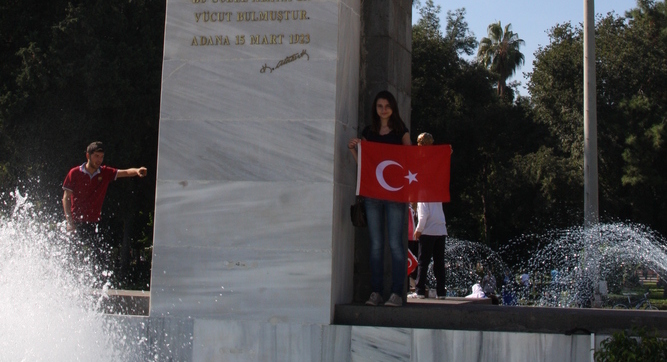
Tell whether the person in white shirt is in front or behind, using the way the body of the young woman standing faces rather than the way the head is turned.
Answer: behind

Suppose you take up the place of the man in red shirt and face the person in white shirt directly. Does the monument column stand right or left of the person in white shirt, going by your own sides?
right

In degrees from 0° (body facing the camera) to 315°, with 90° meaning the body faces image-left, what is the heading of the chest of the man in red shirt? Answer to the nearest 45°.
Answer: approximately 315°

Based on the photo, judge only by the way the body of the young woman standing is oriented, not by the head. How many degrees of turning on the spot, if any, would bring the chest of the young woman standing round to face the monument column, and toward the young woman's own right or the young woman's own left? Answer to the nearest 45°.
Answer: approximately 90° to the young woman's own right

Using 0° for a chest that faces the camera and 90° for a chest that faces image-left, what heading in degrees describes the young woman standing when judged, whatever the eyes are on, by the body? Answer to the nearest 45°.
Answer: approximately 0°
